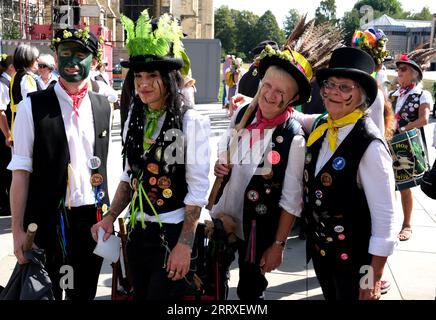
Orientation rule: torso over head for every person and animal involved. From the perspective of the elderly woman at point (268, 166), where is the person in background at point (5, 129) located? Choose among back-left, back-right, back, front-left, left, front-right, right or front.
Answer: right

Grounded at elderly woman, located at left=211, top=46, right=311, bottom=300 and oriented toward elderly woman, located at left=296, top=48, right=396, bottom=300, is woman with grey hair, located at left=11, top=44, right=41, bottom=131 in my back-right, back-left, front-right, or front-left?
back-left
